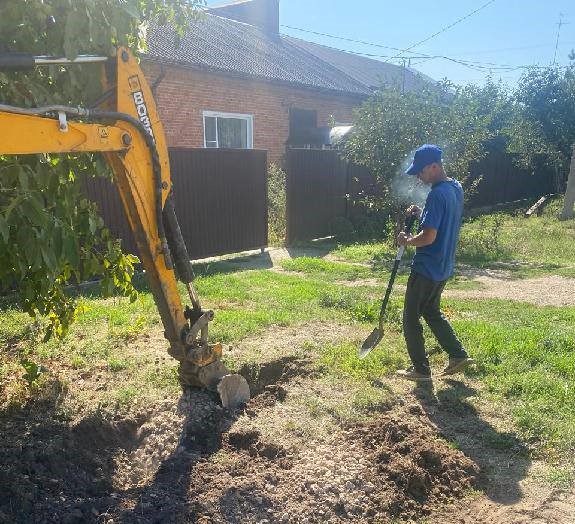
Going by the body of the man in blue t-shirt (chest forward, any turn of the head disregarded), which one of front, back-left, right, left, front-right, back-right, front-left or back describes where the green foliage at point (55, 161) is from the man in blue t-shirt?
front-left

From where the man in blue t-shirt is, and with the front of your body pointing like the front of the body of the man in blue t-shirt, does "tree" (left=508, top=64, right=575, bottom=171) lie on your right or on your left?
on your right

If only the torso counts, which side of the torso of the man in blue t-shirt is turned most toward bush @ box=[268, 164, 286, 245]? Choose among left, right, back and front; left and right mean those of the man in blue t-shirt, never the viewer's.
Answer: right

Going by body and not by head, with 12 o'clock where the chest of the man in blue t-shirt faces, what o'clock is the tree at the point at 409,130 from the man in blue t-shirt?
The tree is roughly at 3 o'clock from the man in blue t-shirt.

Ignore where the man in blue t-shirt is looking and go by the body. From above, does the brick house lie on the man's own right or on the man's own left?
on the man's own right

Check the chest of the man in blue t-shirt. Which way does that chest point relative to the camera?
to the viewer's left

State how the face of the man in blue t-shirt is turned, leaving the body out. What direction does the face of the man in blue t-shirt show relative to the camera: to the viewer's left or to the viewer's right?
to the viewer's left

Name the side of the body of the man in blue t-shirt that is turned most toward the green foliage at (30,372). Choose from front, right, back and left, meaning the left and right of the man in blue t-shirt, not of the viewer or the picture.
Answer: front

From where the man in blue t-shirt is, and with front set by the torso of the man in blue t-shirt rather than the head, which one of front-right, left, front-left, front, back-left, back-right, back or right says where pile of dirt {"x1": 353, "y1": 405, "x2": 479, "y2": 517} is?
left

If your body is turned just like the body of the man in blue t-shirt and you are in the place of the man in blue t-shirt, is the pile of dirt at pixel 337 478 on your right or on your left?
on your left

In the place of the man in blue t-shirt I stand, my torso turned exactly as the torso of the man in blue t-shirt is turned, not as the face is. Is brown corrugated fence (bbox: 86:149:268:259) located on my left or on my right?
on my right
